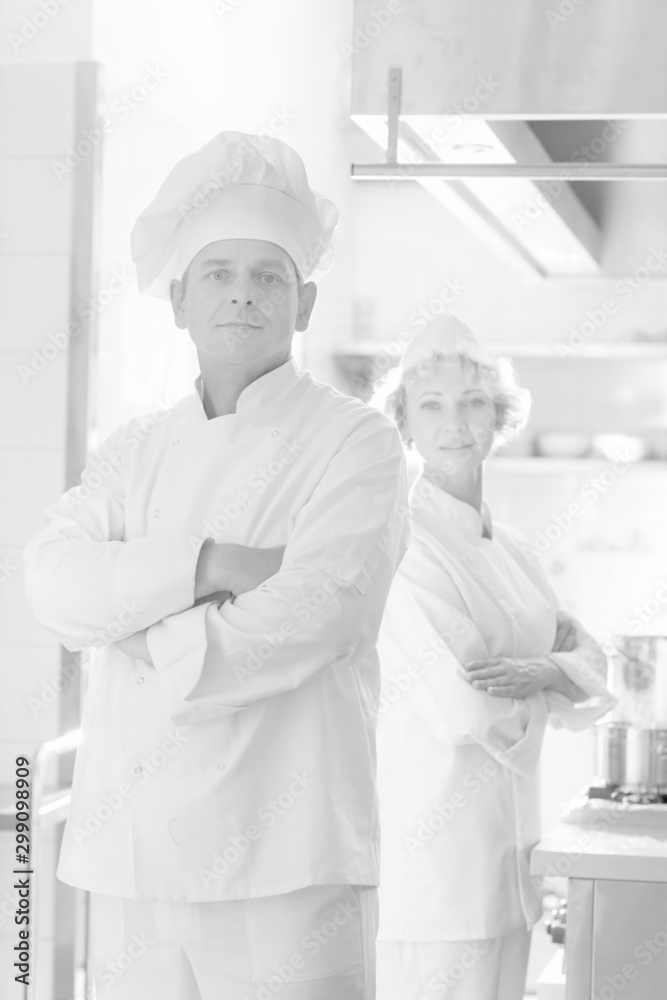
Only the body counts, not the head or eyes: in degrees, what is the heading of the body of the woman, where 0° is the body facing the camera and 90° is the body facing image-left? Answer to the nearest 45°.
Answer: approximately 315°

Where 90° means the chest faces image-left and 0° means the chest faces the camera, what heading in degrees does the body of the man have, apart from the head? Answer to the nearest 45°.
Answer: approximately 45°

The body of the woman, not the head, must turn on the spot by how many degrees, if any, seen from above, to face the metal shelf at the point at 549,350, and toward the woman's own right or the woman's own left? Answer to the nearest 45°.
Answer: approximately 135° to the woman's own left

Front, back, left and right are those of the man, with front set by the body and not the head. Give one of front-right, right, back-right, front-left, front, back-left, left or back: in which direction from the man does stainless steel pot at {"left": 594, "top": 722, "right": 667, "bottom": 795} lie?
back
